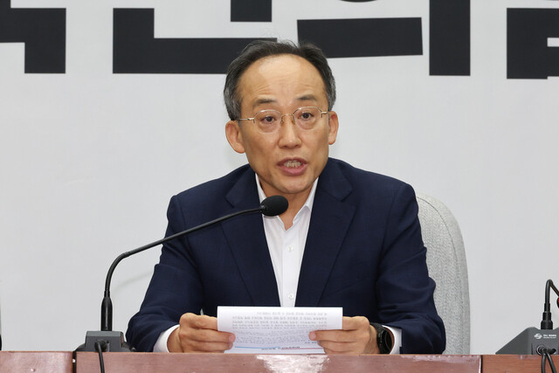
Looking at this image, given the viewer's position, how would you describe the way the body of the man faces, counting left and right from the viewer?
facing the viewer

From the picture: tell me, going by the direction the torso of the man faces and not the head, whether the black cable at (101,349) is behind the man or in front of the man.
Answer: in front
